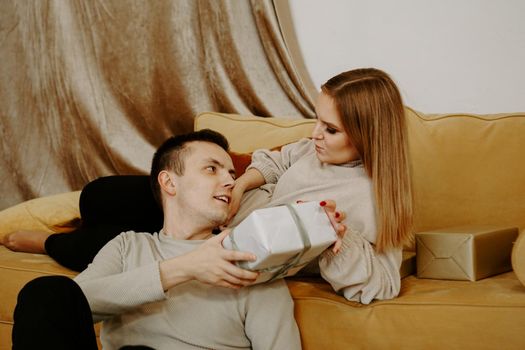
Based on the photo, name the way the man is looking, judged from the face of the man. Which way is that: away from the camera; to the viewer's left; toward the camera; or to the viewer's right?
to the viewer's right

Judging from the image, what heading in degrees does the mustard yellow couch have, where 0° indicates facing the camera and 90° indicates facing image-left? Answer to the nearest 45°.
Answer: approximately 0°
